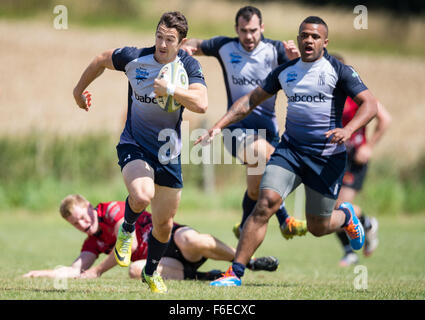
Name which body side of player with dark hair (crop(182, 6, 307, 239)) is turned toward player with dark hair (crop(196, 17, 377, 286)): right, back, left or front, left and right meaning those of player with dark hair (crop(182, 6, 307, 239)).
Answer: front

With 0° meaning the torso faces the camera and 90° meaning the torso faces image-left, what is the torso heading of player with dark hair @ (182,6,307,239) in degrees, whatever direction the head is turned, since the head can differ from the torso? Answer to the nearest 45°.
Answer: approximately 0°

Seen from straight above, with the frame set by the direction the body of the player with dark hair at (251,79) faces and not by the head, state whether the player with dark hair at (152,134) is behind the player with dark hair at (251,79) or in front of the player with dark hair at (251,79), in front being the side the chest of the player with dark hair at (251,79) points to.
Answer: in front

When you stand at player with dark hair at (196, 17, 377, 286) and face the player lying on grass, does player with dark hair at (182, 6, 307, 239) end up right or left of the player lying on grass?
right
